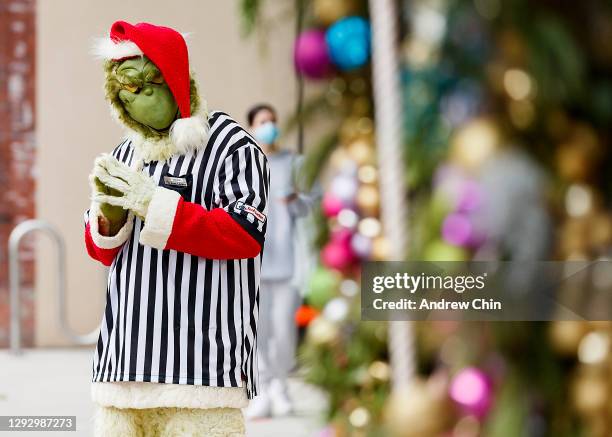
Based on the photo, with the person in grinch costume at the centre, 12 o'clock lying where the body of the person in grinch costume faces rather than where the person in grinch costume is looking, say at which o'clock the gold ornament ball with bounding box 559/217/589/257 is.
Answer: The gold ornament ball is roughly at 10 o'clock from the person in grinch costume.

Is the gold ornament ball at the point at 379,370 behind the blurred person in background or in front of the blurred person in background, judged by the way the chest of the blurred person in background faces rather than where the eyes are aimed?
in front

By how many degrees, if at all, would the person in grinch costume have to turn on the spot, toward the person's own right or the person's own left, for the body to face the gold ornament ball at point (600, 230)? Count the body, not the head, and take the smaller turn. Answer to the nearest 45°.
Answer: approximately 45° to the person's own left

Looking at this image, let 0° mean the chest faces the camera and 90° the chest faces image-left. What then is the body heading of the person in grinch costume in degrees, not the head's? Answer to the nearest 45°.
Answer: approximately 45°

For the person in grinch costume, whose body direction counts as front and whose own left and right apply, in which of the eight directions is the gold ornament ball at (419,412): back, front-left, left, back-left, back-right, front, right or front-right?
front-left

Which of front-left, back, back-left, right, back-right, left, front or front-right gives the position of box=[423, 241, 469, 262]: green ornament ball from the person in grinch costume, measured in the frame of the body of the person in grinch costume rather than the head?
front-left

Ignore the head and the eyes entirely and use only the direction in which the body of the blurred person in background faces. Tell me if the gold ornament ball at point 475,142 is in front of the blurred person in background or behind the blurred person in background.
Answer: in front
